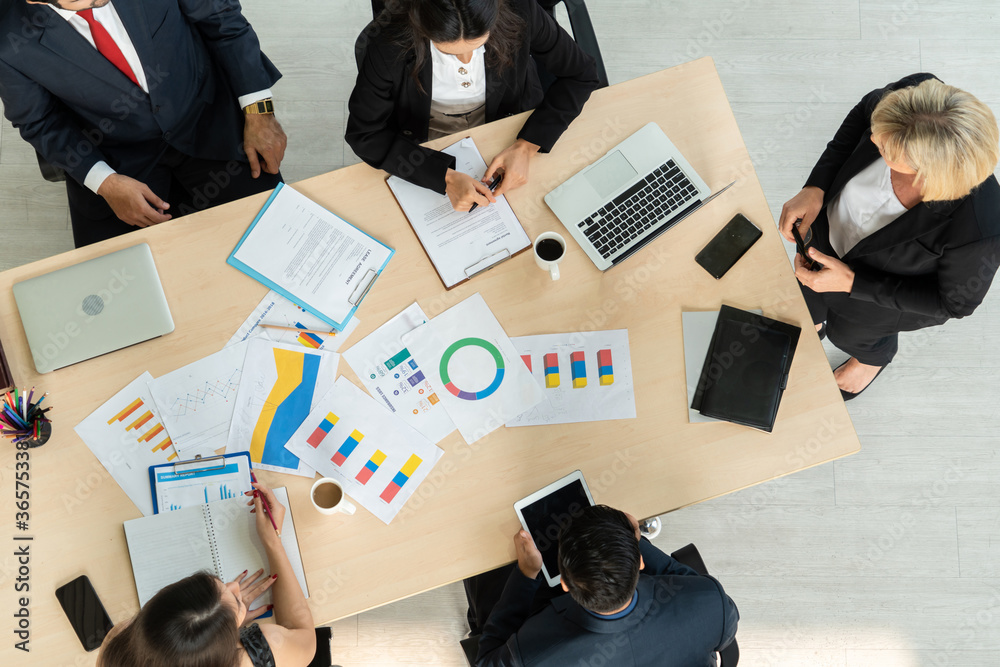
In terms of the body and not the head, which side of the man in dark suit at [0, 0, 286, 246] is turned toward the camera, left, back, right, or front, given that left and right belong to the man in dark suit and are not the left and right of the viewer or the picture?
front

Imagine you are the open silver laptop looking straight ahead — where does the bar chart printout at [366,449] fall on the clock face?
The bar chart printout is roughly at 9 o'clock from the open silver laptop.

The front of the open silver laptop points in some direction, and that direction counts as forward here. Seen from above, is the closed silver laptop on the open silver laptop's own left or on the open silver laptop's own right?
on the open silver laptop's own left

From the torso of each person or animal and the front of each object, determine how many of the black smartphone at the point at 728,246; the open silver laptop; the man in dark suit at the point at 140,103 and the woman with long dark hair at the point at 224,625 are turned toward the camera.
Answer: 2

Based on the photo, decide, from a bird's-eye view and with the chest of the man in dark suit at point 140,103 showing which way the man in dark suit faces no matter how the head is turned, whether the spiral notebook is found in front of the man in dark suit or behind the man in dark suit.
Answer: in front

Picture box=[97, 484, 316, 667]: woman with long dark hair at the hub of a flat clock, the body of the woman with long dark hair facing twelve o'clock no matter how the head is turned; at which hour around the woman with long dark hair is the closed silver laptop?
The closed silver laptop is roughly at 11 o'clock from the woman with long dark hair.

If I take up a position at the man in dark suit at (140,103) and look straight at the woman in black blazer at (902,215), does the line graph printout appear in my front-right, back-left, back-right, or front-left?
front-right

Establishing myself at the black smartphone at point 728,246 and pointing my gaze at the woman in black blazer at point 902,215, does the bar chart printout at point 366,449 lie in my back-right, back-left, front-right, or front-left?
back-right

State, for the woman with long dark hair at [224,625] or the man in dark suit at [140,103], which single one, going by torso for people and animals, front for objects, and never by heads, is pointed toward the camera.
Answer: the man in dark suit
